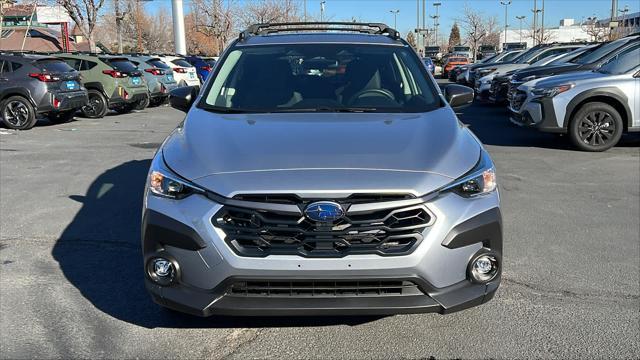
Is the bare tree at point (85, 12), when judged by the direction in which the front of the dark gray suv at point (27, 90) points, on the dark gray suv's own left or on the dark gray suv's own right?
on the dark gray suv's own right

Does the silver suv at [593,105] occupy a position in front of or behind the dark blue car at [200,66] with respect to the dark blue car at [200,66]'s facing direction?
behind

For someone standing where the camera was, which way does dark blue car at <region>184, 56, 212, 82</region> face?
facing away from the viewer and to the left of the viewer

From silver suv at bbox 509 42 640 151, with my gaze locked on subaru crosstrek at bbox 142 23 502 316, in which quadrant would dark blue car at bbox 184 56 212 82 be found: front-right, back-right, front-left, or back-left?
back-right

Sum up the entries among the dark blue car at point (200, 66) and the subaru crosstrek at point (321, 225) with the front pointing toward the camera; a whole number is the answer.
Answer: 1

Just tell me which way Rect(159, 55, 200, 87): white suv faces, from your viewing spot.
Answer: facing away from the viewer and to the left of the viewer

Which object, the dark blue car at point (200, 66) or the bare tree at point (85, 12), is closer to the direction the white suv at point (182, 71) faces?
the bare tree

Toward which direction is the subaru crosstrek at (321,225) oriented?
toward the camera

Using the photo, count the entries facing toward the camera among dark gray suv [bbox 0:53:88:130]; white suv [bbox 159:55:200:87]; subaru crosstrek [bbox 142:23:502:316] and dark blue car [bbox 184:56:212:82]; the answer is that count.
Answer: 1

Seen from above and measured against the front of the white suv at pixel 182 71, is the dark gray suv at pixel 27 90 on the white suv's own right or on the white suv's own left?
on the white suv's own left

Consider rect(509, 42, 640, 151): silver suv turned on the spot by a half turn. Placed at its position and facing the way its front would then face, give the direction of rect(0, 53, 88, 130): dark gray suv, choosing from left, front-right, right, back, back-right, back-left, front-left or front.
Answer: back-left

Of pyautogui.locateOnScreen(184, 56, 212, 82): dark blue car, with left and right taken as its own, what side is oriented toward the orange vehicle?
right

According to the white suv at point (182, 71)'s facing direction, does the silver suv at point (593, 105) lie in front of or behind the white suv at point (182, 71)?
behind

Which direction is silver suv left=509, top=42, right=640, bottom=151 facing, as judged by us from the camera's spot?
facing the viewer and to the left of the viewer

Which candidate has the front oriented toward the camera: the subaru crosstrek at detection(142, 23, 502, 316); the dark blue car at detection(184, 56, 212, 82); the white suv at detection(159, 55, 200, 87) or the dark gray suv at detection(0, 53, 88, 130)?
the subaru crosstrek

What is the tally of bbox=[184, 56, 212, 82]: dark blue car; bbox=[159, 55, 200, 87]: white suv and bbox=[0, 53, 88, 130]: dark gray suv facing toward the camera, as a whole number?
0
